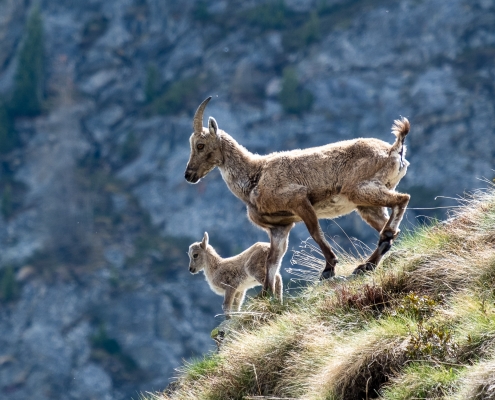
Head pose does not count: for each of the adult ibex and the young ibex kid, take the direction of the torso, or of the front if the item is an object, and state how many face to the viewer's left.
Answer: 2

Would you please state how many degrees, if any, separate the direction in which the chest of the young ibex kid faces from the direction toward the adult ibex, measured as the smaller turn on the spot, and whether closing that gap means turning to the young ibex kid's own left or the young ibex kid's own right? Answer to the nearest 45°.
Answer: approximately 135° to the young ibex kid's own left

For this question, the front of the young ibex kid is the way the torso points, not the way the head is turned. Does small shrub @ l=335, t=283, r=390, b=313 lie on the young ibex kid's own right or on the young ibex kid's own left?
on the young ibex kid's own left

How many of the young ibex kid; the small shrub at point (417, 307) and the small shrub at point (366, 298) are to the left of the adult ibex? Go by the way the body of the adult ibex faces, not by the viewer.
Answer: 2

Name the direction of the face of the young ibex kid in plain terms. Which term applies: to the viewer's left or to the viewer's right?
to the viewer's left

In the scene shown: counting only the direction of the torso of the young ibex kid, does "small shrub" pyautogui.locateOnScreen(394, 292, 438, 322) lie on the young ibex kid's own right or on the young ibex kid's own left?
on the young ibex kid's own left

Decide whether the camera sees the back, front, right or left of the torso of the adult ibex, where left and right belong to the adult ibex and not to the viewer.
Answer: left

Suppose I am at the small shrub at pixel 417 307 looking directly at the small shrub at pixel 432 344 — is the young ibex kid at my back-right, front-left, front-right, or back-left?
back-right

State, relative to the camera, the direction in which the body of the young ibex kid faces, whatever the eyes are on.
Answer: to the viewer's left
